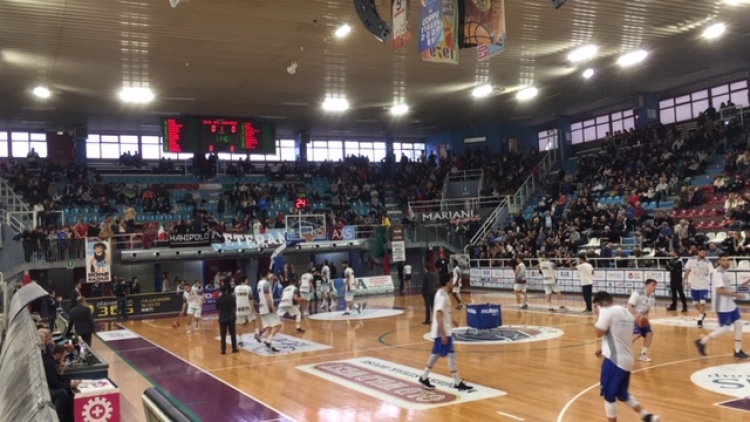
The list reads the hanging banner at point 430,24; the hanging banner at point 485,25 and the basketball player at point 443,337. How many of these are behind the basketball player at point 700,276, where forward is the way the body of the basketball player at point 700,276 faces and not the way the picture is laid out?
0

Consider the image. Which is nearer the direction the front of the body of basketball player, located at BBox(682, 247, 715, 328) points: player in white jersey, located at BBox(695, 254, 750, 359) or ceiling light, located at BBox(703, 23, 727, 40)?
the player in white jersey

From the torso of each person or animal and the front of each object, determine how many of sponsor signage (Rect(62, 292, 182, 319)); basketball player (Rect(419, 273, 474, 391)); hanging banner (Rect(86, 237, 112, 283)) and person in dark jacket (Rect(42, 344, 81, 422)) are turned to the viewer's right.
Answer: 2

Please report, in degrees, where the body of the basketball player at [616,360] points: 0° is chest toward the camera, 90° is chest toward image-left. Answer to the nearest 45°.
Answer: approximately 135°

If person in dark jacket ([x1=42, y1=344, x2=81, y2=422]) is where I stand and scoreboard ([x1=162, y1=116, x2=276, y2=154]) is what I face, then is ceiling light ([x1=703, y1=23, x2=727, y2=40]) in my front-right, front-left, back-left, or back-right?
front-right

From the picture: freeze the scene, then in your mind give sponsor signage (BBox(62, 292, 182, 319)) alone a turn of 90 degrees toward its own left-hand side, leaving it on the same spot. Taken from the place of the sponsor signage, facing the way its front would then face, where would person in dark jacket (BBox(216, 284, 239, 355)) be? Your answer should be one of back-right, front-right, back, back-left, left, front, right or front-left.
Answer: right

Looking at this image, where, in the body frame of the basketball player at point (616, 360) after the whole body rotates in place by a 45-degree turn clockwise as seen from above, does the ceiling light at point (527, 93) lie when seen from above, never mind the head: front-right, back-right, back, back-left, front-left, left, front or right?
front

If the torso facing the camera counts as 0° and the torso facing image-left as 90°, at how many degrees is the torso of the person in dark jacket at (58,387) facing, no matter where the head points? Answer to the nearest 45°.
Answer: approximately 270°

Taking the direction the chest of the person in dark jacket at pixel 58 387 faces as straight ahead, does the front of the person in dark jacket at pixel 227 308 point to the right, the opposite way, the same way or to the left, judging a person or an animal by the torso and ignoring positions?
to the left

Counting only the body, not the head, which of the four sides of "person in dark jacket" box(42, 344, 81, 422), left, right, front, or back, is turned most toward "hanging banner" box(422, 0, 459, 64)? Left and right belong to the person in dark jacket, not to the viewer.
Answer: front

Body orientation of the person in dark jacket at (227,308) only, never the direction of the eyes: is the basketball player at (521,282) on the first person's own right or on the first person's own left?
on the first person's own right

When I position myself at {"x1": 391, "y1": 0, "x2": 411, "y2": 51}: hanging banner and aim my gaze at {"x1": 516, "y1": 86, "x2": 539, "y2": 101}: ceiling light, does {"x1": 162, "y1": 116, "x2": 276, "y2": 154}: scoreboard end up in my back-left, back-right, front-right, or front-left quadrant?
front-left

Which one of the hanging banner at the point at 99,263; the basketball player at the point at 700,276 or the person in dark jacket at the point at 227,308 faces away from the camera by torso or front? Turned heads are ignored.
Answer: the person in dark jacket

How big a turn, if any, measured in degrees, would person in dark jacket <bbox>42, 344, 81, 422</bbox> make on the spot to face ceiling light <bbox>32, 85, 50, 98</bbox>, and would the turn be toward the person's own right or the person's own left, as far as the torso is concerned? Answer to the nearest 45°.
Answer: approximately 90° to the person's own left
